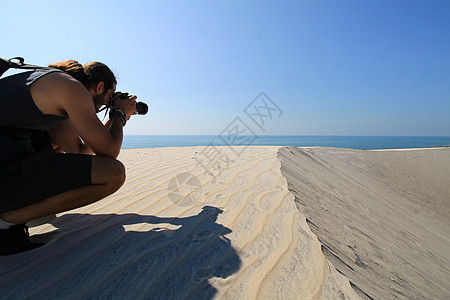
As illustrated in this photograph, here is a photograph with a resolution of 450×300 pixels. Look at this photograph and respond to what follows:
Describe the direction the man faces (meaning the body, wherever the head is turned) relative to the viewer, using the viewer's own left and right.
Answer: facing to the right of the viewer

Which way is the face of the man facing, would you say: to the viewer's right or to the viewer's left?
to the viewer's right
